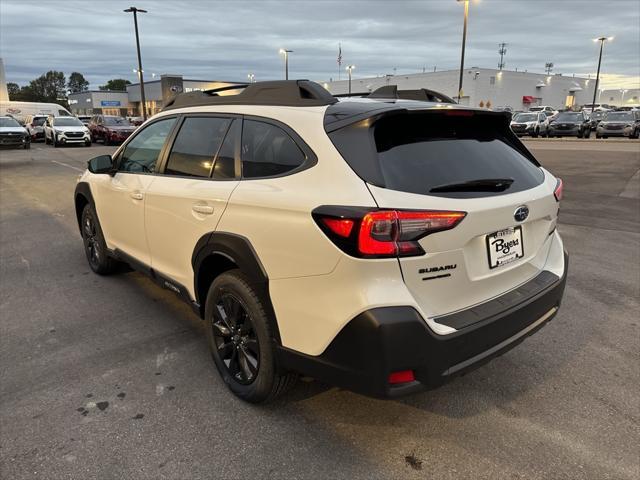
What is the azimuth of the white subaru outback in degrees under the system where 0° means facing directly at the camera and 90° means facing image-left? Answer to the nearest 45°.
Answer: approximately 135°

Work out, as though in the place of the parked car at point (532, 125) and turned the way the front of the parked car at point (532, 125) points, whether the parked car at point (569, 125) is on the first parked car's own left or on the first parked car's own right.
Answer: on the first parked car's own left

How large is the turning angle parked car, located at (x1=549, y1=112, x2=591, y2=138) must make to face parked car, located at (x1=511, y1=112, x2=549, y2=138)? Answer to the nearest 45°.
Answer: approximately 90° to its right
